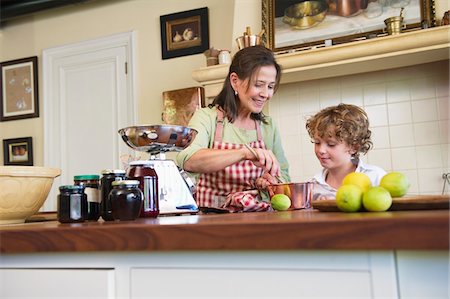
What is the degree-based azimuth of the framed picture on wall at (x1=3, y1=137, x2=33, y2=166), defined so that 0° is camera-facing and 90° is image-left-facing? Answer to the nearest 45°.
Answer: approximately 0°

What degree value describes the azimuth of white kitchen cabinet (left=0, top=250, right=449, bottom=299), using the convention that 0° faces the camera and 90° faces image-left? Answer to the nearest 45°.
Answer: approximately 0°

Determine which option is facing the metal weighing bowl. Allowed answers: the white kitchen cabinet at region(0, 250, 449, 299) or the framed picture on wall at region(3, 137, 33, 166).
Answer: the framed picture on wall

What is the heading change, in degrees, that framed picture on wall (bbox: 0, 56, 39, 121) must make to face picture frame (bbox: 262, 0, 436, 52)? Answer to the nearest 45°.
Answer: approximately 90° to its left

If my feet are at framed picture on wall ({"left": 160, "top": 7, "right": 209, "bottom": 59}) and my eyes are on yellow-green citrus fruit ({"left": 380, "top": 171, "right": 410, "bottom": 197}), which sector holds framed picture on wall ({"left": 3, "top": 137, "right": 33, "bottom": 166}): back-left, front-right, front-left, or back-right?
back-right

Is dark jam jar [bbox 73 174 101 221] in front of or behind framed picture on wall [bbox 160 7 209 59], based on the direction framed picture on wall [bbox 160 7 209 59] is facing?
in front

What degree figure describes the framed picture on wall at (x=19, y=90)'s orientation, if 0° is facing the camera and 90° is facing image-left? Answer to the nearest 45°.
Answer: approximately 45°

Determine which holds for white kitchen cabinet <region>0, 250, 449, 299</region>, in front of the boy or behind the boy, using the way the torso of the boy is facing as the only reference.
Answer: in front

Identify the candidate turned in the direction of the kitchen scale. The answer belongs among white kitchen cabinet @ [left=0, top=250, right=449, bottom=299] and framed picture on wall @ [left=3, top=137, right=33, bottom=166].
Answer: the framed picture on wall

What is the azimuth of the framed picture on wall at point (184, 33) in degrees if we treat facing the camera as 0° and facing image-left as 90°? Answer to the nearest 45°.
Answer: approximately 45°

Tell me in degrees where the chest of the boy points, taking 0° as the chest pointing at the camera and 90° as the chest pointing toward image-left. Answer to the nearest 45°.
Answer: approximately 45°
